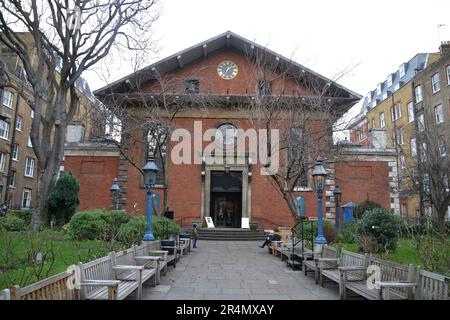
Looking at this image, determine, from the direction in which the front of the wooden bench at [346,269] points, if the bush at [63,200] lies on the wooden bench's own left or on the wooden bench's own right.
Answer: on the wooden bench's own right

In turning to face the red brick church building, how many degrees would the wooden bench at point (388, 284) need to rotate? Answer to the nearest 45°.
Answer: approximately 90° to its right

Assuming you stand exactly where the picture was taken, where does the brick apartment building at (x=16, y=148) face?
facing the viewer and to the right of the viewer

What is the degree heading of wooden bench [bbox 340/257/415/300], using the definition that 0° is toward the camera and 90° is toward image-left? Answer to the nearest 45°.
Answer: approximately 45°

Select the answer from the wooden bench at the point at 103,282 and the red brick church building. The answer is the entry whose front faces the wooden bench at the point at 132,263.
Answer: the red brick church building

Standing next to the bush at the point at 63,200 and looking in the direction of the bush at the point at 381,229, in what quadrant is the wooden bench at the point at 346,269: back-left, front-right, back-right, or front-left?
front-right

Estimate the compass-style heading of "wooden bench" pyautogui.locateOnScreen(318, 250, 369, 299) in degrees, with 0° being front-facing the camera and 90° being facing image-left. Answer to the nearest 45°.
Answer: approximately 45°

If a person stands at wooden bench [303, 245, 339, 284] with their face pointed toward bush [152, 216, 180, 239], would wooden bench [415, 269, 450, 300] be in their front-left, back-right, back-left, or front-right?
back-left

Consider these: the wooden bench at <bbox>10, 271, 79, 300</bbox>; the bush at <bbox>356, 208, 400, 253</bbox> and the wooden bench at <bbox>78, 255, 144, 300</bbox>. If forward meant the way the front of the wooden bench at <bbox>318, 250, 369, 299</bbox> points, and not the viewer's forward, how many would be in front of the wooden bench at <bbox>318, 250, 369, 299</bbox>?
2

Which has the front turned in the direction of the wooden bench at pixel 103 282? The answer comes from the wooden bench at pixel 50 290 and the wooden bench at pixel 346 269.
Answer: the wooden bench at pixel 346 269

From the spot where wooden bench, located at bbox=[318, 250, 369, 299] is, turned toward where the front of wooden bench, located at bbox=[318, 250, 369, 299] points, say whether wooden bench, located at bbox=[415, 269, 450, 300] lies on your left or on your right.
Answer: on your left

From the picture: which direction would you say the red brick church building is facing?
toward the camera

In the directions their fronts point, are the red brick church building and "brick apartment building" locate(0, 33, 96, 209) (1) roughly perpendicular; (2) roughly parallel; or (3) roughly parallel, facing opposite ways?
roughly perpendicular

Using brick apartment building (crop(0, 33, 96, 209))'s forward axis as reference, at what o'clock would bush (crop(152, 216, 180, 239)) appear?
The bush is roughly at 1 o'clock from the brick apartment building.

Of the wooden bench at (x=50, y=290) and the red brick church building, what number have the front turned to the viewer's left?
0
